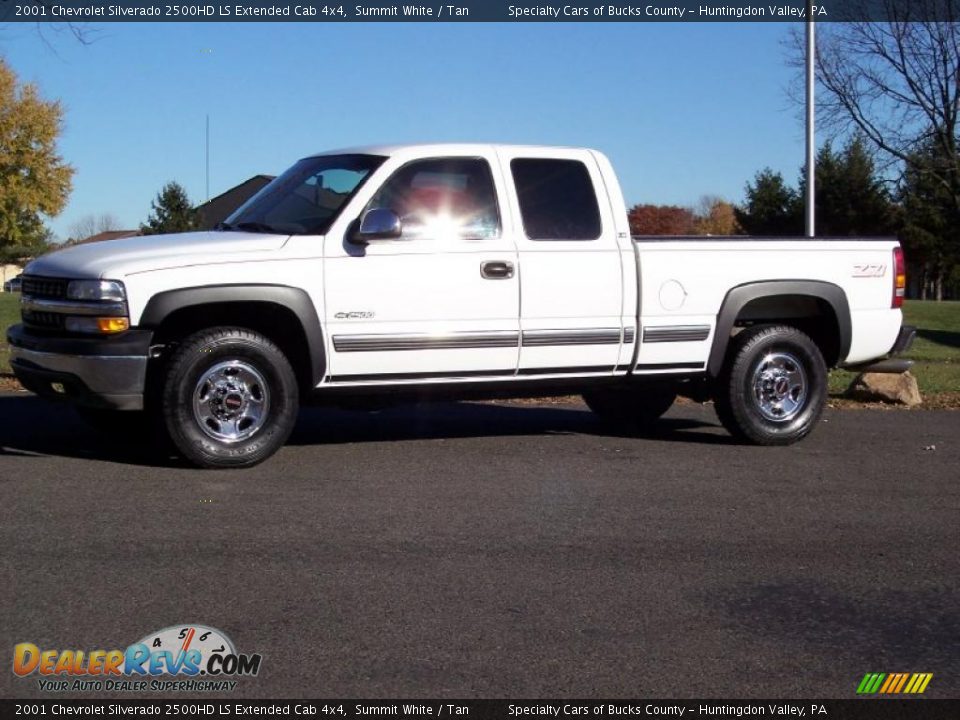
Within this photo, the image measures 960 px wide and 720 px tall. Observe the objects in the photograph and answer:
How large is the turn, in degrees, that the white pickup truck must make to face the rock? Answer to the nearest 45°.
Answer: approximately 135° to its right

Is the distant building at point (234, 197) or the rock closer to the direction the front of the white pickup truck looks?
the distant building

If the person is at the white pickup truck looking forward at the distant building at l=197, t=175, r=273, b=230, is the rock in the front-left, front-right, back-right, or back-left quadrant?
front-right

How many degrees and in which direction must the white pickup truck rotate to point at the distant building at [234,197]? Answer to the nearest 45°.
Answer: approximately 90° to its right

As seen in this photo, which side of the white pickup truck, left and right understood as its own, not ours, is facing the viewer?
left

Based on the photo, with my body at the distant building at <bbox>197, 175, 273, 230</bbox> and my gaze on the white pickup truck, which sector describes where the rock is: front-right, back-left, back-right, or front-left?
front-left
